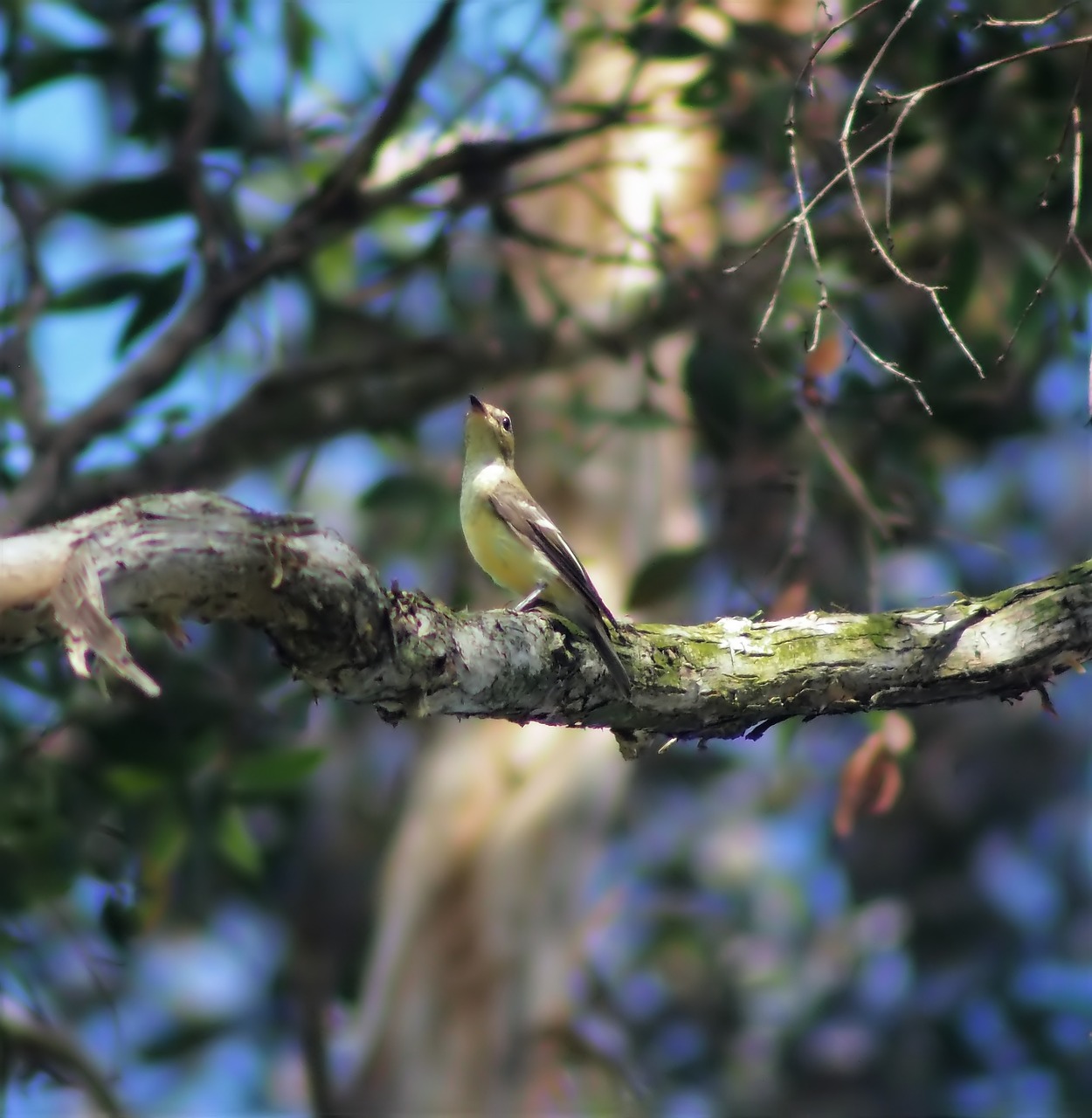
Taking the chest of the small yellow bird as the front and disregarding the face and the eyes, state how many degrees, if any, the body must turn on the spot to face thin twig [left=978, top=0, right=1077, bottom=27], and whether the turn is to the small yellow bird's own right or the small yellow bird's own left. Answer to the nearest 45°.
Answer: approximately 135° to the small yellow bird's own left

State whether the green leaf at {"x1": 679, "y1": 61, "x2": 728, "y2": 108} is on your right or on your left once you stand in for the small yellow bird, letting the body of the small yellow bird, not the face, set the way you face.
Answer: on your right

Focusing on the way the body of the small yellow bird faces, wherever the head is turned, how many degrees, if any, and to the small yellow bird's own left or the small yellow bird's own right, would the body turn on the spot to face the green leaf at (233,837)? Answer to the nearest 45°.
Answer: approximately 45° to the small yellow bird's own right

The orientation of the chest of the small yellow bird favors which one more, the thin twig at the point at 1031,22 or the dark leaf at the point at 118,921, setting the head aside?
the dark leaf

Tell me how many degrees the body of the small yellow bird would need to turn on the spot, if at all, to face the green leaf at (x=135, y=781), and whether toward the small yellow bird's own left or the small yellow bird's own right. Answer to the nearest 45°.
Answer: approximately 45° to the small yellow bird's own right

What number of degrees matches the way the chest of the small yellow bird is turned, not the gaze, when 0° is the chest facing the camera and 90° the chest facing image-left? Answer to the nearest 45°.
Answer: approximately 90°

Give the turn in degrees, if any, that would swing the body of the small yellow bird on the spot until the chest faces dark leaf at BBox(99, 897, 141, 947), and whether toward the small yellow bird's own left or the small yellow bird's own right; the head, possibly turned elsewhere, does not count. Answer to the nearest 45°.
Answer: approximately 45° to the small yellow bird's own right
